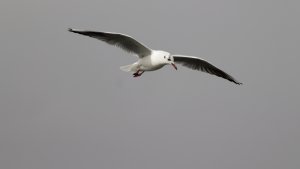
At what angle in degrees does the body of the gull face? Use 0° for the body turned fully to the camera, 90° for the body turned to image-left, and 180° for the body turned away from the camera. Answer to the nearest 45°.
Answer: approximately 315°
